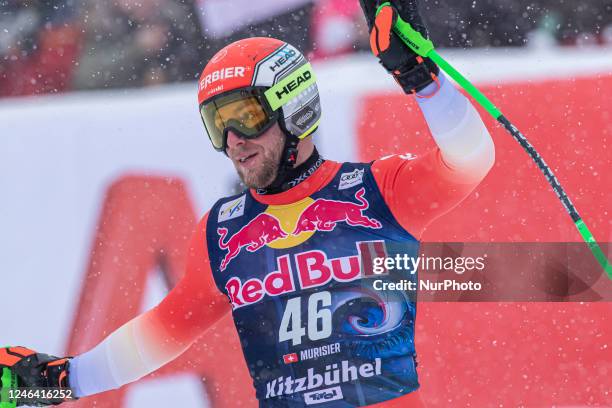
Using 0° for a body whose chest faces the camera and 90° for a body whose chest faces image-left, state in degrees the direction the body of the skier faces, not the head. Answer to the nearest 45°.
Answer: approximately 0°

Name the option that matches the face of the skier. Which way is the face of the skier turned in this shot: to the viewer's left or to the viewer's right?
to the viewer's left
